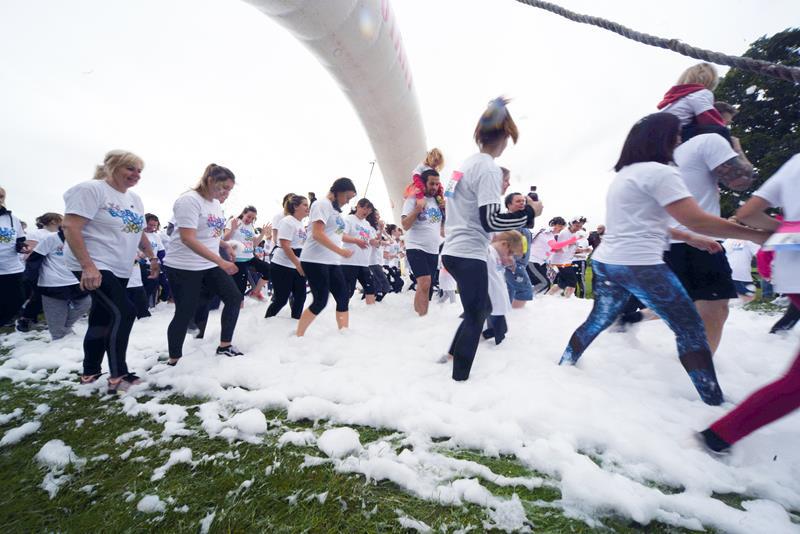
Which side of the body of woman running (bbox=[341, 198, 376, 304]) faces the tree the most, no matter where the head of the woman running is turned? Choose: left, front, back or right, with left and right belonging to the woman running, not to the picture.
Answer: left

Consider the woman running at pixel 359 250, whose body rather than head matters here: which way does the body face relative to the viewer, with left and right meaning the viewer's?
facing the viewer and to the right of the viewer

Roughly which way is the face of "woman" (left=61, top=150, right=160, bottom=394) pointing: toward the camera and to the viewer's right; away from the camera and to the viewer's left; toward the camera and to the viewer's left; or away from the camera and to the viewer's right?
toward the camera and to the viewer's right

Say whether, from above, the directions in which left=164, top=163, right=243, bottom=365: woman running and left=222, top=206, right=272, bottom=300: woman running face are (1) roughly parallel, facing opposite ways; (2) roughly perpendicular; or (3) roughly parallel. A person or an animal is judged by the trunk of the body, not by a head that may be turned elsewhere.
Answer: roughly parallel

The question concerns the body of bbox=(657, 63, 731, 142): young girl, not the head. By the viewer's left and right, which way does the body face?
facing away from the viewer and to the right of the viewer

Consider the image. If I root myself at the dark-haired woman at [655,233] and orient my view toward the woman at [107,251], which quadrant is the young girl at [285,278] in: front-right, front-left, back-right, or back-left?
front-right

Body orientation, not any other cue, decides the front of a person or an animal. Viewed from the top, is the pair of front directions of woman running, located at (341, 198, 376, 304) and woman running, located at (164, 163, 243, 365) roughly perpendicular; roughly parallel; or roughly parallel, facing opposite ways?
roughly parallel

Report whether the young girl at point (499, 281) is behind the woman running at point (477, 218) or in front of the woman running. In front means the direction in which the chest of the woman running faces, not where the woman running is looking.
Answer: in front

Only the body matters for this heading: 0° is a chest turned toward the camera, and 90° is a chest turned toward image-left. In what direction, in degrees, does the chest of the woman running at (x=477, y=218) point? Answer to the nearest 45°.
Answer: approximately 225°

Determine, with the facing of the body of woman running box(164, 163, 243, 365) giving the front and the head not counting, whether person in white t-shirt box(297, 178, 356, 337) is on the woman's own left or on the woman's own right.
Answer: on the woman's own left

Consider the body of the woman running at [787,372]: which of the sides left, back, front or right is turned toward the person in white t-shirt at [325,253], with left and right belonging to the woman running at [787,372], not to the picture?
back
